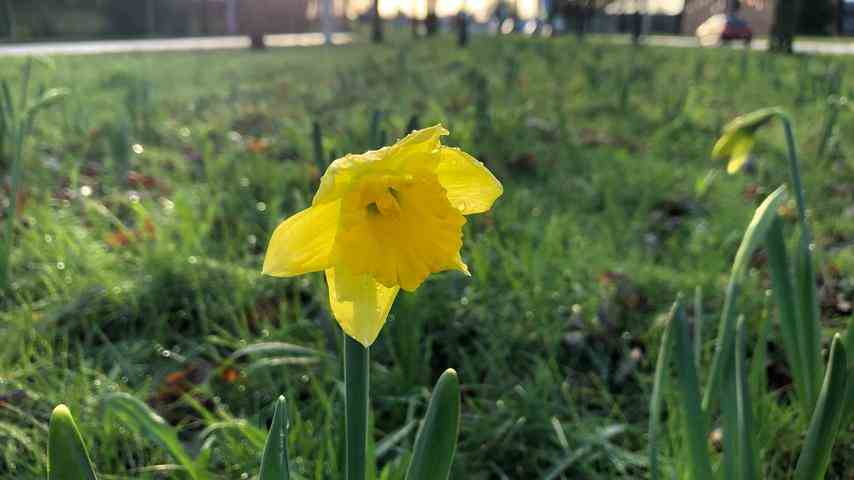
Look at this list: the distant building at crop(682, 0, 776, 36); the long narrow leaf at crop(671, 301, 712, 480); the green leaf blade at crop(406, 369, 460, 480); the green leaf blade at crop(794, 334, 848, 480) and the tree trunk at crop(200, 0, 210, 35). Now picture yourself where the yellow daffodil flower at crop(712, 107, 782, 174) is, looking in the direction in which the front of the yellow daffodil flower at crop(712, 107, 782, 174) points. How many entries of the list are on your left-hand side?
3

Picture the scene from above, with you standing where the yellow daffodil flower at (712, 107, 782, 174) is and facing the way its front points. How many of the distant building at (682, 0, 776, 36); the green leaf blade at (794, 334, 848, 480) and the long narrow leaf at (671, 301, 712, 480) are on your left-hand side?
2

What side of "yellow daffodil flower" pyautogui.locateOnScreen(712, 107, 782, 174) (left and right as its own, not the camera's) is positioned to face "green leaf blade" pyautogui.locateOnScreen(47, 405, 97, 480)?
left

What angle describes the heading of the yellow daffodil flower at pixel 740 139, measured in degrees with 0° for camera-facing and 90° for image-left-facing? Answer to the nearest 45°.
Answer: approximately 90°

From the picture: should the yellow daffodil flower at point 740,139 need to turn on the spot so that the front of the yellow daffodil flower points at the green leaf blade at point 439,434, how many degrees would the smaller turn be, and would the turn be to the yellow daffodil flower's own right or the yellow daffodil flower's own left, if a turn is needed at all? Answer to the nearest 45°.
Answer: approximately 90° to the yellow daffodil flower's own left

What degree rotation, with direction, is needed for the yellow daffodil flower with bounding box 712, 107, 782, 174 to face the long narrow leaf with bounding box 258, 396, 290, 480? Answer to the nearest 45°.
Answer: approximately 90° to its left

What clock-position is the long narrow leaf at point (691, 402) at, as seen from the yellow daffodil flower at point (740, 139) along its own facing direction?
The long narrow leaf is roughly at 9 o'clock from the yellow daffodil flower.

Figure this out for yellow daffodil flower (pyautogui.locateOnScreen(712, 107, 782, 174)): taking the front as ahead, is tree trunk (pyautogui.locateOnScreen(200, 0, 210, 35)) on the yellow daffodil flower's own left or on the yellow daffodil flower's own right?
on the yellow daffodil flower's own right

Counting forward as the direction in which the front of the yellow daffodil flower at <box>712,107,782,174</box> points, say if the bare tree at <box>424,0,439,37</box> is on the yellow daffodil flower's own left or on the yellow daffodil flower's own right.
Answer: on the yellow daffodil flower's own right
